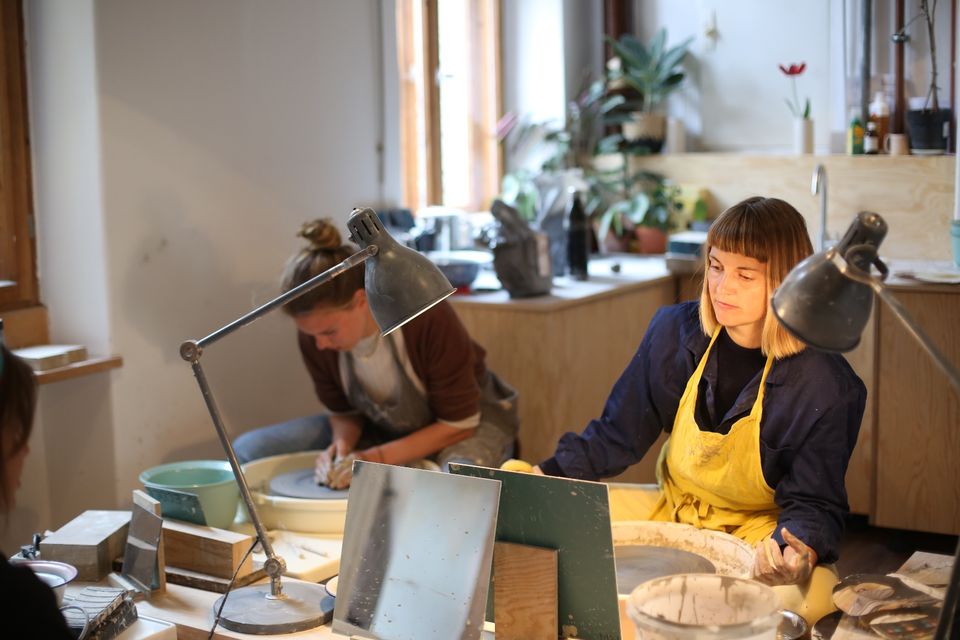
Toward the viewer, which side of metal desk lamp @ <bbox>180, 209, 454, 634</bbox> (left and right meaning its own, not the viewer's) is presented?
right

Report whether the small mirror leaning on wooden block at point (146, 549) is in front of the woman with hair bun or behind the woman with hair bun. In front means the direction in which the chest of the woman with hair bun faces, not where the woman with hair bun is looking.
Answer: in front

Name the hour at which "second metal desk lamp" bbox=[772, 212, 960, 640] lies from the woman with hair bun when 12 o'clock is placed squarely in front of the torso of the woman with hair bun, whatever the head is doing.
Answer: The second metal desk lamp is roughly at 10 o'clock from the woman with hair bun.

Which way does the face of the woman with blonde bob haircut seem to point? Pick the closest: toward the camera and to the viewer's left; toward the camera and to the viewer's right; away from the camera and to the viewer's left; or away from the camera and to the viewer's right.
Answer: toward the camera and to the viewer's left

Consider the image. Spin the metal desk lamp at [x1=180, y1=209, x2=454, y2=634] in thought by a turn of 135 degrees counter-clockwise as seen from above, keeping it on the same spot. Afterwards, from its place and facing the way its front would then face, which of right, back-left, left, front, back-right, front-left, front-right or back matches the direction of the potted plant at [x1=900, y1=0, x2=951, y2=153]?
right

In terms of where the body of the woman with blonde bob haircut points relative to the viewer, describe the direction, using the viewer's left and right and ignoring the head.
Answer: facing the viewer and to the left of the viewer

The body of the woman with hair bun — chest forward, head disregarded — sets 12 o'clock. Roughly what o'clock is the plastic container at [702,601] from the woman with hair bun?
The plastic container is roughly at 10 o'clock from the woman with hair bun.

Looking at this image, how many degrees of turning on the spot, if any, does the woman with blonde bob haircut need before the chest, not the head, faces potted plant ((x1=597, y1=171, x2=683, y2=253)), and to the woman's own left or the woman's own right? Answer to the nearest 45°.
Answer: approximately 135° to the woman's own right

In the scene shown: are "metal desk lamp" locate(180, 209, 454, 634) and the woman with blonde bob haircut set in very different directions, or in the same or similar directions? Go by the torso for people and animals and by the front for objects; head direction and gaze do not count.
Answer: very different directions

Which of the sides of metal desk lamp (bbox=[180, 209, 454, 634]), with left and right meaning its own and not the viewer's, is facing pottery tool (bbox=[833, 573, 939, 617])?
front

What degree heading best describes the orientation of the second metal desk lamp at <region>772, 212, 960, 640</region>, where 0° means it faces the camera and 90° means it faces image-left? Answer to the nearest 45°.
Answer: approximately 90°

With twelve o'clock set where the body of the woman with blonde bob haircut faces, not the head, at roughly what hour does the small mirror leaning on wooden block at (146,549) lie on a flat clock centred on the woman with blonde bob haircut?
The small mirror leaning on wooden block is roughly at 1 o'clock from the woman with blonde bob haircut.

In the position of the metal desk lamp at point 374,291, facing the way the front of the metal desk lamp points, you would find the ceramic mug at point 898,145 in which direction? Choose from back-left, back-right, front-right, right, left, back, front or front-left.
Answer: front-left
